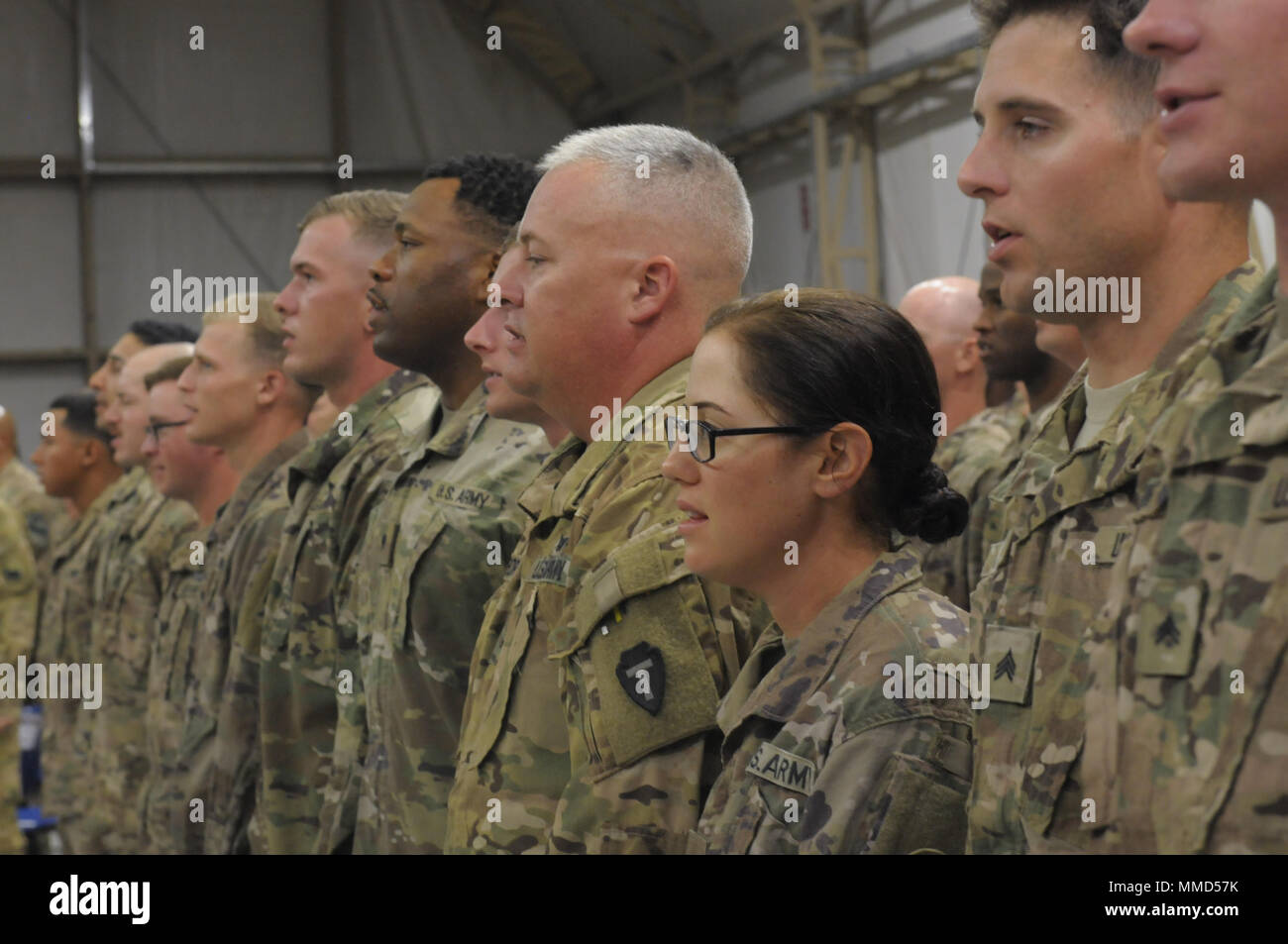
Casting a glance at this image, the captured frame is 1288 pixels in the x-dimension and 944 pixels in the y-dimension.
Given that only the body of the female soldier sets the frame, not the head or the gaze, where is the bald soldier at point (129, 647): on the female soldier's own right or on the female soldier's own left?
on the female soldier's own right

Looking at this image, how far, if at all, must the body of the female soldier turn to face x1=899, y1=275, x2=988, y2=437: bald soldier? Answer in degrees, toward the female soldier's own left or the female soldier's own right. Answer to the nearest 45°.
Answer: approximately 90° to the female soldier's own right

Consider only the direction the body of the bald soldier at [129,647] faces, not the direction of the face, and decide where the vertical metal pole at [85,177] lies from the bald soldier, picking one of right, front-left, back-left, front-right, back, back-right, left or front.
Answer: right

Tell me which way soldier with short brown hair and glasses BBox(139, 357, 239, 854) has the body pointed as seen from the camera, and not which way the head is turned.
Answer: to the viewer's left

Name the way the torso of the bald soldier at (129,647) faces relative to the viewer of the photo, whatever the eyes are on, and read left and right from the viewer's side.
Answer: facing to the left of the viewer

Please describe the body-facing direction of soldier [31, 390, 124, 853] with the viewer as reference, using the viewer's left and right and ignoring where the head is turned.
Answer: facing to the left of the viewer

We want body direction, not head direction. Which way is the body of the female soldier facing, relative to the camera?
to the viewer's left

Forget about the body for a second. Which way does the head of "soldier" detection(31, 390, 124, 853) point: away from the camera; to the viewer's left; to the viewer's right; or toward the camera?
to the viewer's left

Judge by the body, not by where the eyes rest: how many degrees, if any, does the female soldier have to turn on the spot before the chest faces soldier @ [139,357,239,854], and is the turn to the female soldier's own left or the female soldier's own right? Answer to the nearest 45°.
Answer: approximately 45° to the female soldier's own right
